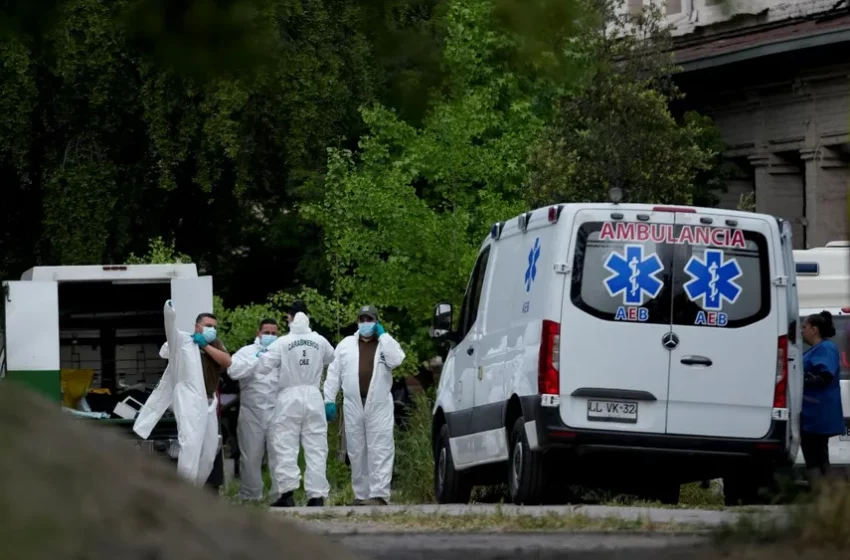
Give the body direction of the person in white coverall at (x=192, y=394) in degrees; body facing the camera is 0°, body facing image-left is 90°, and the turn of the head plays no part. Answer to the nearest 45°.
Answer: approximately 315°

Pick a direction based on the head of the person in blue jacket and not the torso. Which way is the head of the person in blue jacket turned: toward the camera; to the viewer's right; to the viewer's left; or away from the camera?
to the viewer's left

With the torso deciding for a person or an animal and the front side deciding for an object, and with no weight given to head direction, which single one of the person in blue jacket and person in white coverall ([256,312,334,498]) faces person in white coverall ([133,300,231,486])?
the person in blue jacket

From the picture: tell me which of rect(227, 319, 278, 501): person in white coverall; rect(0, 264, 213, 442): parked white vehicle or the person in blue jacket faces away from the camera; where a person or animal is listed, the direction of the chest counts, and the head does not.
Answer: the parked white vehicle

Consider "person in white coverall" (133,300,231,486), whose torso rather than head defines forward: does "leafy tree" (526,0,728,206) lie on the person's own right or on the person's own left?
on the person's own left

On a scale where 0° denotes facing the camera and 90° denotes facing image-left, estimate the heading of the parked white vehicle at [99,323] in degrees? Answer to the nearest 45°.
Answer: approximately 180°

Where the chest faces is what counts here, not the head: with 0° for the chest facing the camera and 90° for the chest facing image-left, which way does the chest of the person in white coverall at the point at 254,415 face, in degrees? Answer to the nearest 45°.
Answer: approximately 315°

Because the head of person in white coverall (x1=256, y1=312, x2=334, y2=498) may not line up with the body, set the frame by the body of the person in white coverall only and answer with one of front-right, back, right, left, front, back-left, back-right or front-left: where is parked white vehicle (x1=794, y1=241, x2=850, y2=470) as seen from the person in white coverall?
right
